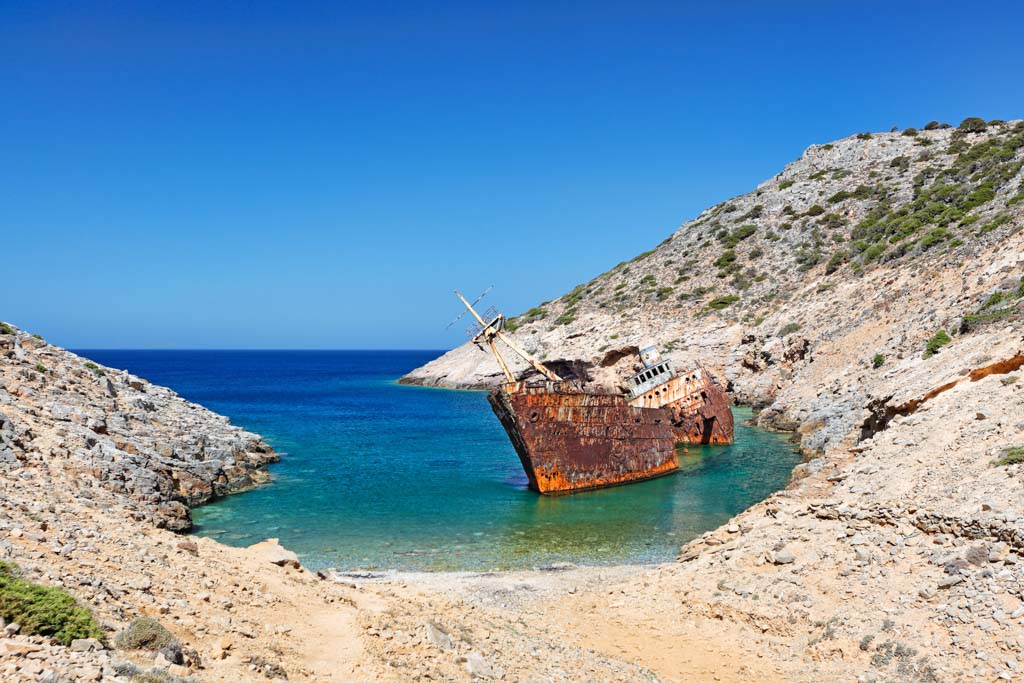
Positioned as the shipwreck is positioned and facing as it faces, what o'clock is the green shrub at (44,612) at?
The green shrub is roughly at 11 o'clock from the shipwreck.

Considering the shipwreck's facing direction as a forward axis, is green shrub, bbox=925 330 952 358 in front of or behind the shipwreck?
behind

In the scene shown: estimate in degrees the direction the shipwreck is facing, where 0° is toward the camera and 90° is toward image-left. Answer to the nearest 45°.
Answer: approximately 45°

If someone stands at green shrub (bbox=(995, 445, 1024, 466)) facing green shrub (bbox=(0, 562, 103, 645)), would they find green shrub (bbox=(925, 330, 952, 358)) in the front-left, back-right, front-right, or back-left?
back-right

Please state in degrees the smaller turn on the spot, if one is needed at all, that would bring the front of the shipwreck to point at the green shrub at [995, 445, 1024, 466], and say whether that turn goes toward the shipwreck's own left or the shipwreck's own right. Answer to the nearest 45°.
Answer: approximately 90° to the shipwreck's own left
